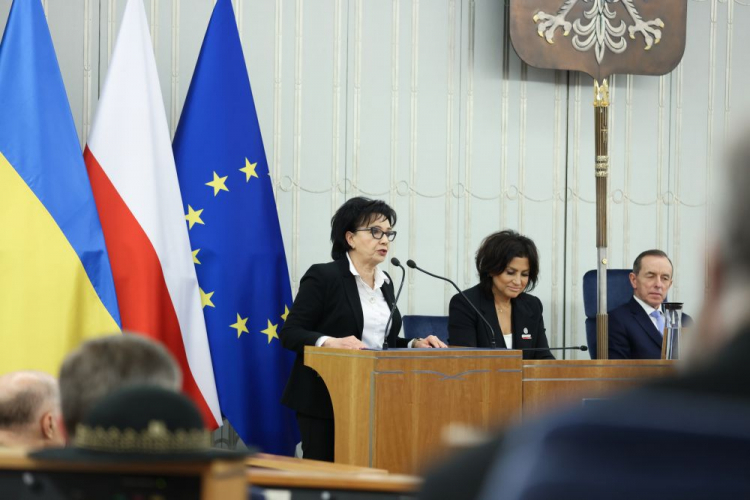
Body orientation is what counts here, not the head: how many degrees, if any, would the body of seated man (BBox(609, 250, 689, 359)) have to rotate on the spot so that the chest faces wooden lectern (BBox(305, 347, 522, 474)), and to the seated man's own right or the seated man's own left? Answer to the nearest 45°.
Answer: approximately 90° to the seated man's own right

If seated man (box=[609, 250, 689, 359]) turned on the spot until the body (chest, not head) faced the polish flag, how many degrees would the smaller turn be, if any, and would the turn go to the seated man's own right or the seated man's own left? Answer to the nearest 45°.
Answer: approximately 90° to the seated man's own right

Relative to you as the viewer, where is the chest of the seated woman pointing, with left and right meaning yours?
facing the viewer and to the right of the viewer

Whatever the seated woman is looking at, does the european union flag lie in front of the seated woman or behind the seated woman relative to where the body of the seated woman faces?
behind

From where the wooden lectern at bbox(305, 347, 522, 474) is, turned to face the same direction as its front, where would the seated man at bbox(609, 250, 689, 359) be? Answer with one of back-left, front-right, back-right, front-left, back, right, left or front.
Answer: left

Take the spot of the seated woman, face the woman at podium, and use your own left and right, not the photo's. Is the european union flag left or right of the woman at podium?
right

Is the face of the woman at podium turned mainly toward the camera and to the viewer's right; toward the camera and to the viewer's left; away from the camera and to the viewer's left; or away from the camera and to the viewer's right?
toward the camera and to the viewer's right

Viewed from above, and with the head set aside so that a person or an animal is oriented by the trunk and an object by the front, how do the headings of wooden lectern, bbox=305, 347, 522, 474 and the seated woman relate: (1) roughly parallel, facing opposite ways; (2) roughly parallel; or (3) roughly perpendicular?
roughly parallel

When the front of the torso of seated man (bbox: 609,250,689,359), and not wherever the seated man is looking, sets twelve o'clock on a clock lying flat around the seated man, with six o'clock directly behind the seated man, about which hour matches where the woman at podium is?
The woman at podium is roughly at 3 o'clock from the seated man.

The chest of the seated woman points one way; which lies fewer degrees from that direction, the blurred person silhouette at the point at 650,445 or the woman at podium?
the blurred person silhouette

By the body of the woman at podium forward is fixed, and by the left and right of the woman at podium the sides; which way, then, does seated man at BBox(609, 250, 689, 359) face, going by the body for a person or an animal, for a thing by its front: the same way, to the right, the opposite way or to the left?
the same way

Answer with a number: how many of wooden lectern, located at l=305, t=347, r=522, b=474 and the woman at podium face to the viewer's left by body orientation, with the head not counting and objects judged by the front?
0

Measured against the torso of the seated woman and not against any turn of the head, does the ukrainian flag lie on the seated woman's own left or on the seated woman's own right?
on the seated woman's own right

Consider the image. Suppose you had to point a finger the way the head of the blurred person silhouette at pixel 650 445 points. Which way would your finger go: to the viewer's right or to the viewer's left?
to the viewer's left

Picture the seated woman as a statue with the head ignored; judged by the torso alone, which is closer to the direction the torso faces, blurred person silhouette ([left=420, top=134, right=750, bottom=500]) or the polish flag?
the blurred person silhouette

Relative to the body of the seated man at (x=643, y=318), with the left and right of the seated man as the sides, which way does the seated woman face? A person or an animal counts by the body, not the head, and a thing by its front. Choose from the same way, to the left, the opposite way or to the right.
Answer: the same way

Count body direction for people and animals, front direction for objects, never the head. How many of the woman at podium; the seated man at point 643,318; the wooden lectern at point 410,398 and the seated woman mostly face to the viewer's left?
0

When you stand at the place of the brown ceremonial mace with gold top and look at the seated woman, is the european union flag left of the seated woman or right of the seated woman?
right

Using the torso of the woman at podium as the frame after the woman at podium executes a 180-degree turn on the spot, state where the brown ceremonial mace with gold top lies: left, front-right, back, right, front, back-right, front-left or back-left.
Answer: right
